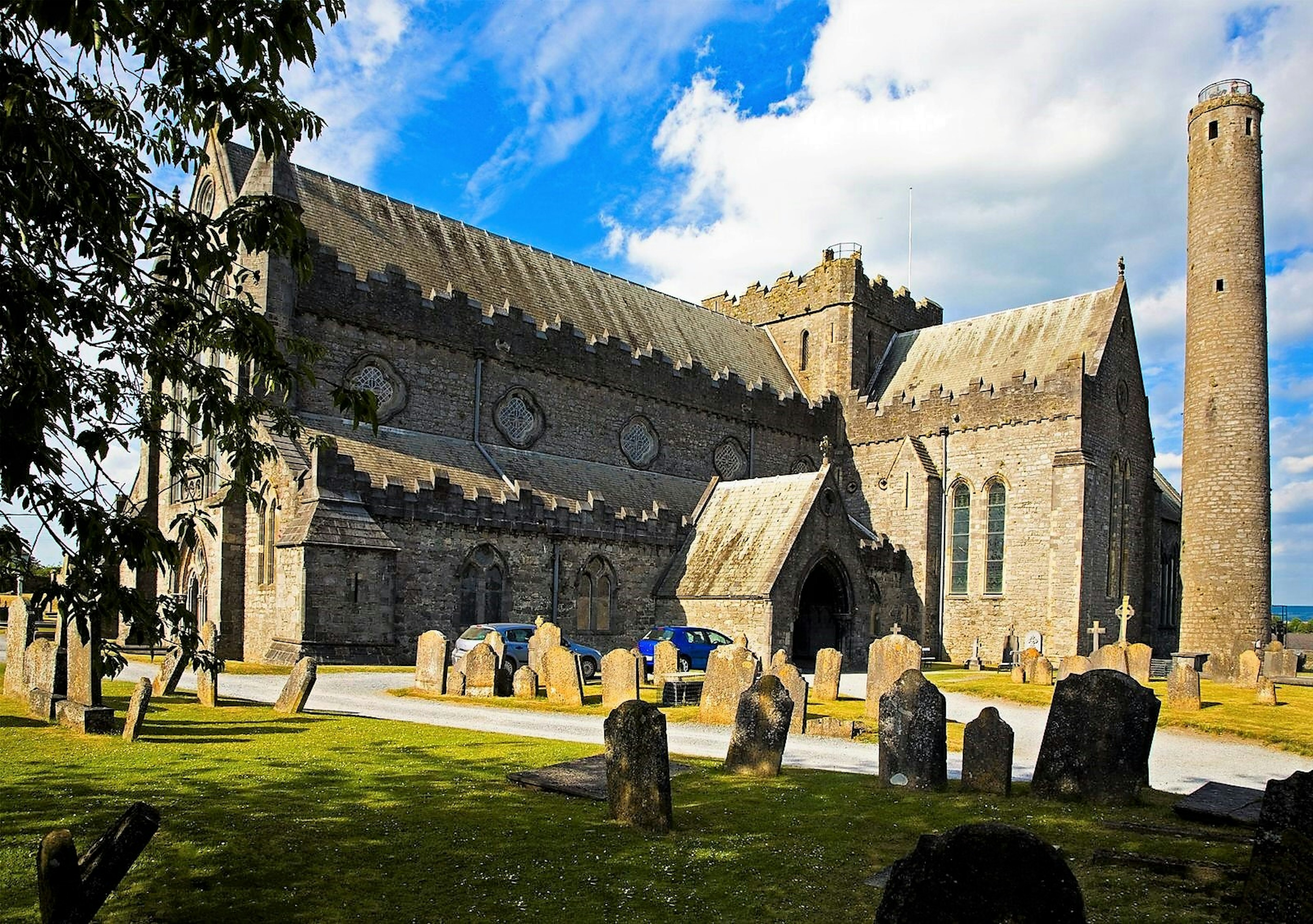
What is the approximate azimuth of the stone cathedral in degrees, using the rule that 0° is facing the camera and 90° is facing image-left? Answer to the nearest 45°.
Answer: approximately 315°

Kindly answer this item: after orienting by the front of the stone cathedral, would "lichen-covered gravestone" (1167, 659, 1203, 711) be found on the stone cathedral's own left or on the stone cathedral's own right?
on the stone cathedral's own left

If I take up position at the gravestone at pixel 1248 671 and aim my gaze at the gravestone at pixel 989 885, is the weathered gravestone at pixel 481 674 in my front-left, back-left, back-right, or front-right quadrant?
front-right

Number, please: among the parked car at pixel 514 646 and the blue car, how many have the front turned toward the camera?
0

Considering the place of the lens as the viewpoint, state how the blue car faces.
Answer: facing away from the viewer and to the right of the viewer

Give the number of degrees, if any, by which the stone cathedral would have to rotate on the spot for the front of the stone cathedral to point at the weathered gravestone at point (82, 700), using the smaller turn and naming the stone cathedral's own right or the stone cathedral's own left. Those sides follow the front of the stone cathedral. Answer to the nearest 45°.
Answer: approximately 45° to the stone cathedral's own right
